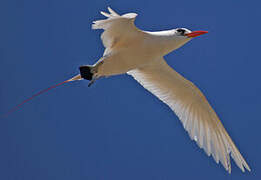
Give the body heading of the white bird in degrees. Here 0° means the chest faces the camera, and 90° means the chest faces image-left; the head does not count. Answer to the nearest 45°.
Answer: approximately 270°
